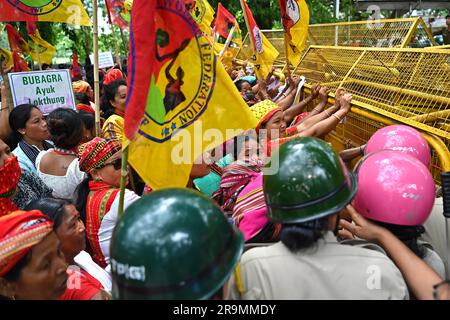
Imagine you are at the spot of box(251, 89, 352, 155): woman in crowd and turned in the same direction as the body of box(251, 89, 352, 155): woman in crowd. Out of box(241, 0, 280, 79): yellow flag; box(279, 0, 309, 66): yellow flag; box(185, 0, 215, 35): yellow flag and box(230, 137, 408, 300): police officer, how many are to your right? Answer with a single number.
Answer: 1

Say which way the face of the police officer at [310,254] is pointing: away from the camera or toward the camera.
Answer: away from the camera

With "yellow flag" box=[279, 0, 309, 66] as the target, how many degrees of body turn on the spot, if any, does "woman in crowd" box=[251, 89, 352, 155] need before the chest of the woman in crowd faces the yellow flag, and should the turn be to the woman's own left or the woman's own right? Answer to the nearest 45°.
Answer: approximately 90° to the woman's own left

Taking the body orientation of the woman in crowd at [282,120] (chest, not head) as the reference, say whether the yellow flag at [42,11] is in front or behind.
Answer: behind

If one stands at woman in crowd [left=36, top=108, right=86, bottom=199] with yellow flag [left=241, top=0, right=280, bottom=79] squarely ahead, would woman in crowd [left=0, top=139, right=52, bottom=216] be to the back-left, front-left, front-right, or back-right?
back-right

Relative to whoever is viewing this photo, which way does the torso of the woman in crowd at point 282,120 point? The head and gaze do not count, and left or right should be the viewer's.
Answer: facing to the right of the viewer

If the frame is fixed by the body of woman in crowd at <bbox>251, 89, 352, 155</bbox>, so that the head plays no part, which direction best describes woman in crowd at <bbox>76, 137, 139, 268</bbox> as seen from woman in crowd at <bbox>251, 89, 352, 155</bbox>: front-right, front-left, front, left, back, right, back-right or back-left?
back-right

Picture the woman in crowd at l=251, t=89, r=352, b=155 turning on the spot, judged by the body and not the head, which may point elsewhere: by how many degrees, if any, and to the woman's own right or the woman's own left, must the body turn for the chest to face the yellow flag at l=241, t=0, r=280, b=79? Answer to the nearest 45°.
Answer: approximately 90° to the woman's own left

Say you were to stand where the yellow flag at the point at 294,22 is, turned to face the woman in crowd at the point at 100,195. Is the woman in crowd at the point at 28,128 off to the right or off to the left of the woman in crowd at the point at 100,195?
right

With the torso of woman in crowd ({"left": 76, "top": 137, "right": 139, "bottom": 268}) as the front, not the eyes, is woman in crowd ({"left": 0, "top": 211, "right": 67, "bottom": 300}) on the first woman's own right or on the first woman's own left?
on the first woman's own right
